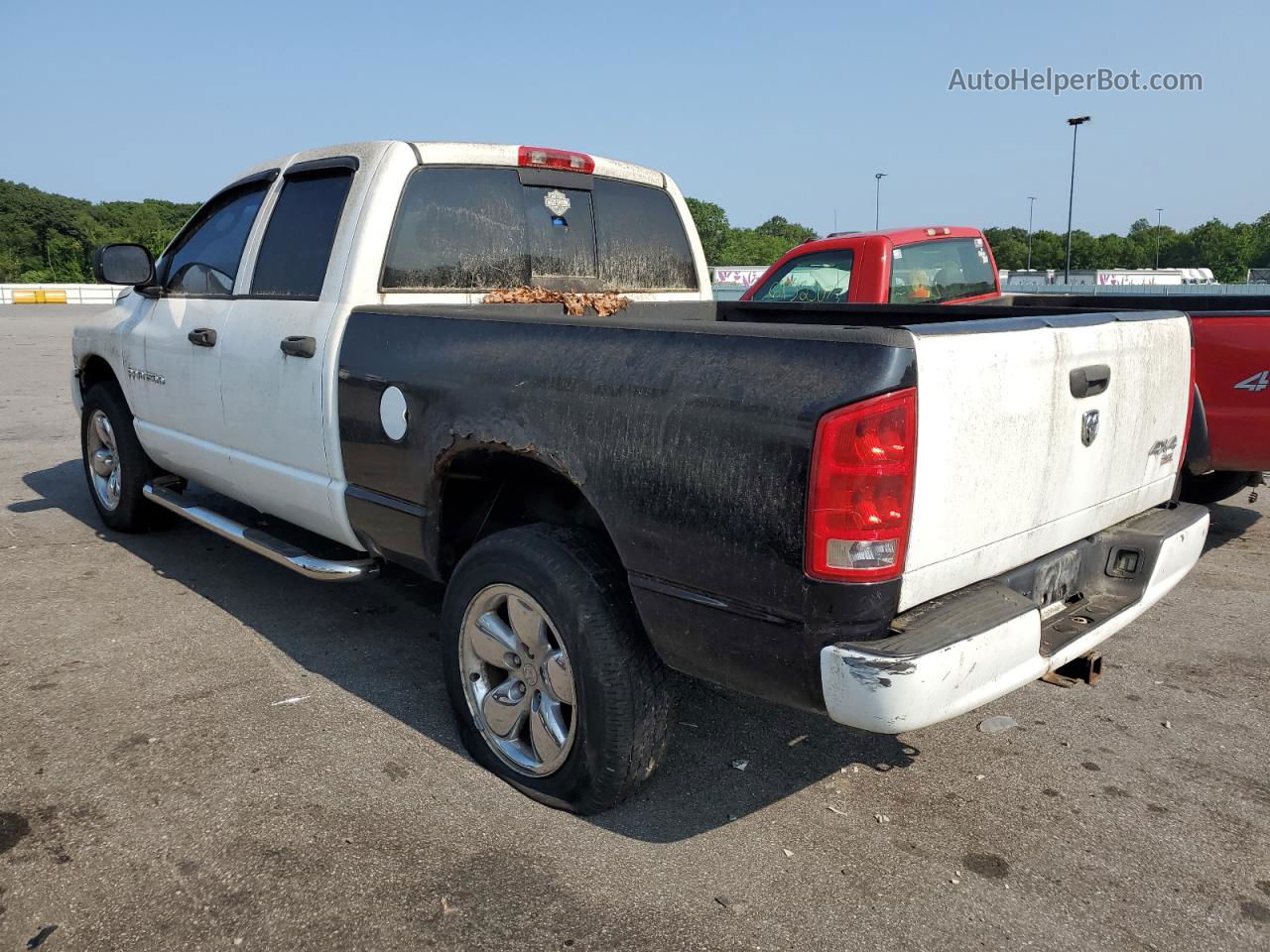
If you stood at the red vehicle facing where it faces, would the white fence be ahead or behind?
ahead

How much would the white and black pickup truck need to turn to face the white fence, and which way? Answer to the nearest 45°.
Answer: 0° — it already faces it

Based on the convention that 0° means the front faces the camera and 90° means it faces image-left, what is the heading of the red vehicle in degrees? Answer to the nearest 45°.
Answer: approximately 135°

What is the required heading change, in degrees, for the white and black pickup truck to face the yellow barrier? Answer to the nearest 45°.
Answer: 0° — it already faces it

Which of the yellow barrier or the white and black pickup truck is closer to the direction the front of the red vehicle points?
the yellow barrier

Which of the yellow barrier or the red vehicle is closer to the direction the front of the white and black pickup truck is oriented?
the yellow barrier

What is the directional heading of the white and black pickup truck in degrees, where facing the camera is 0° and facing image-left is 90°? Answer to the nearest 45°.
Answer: approximately 135°

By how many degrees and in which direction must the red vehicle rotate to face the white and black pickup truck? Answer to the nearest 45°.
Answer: approximately 135° to its left

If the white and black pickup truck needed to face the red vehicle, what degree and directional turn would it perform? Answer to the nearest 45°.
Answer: approximately 90° to its right
